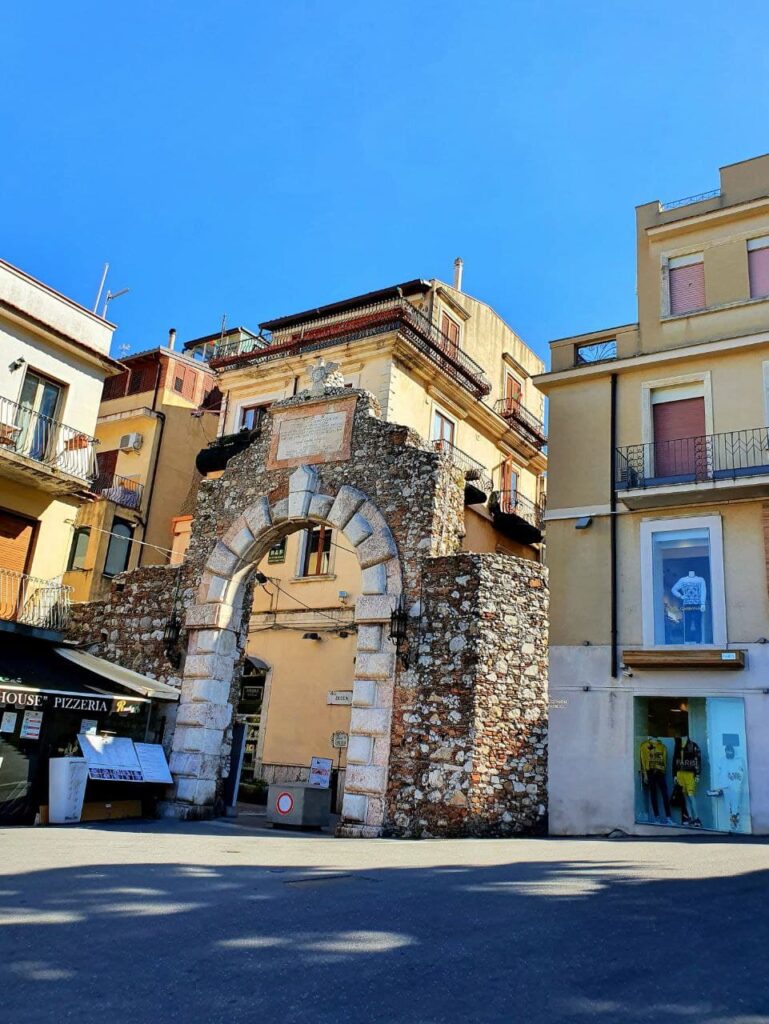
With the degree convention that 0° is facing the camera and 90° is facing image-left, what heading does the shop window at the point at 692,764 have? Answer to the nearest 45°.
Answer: approximately 0°

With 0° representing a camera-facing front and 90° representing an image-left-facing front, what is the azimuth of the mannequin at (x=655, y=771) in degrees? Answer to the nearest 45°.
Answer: approximately 0°

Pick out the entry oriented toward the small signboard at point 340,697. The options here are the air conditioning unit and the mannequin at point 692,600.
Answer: the air conditioning unit

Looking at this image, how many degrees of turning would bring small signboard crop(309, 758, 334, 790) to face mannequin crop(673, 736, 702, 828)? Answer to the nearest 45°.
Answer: approximately 45° to its left
